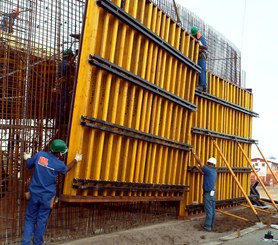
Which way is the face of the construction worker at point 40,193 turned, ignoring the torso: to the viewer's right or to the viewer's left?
to the viewer's right

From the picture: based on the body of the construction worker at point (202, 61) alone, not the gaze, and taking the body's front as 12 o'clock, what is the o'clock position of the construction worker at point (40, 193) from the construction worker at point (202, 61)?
the construction worker at point (40, 193) is roughly at 10 o'clock from the construction worker at point (202, 61).

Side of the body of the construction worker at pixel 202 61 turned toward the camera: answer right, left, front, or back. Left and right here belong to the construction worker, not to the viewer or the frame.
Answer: left
